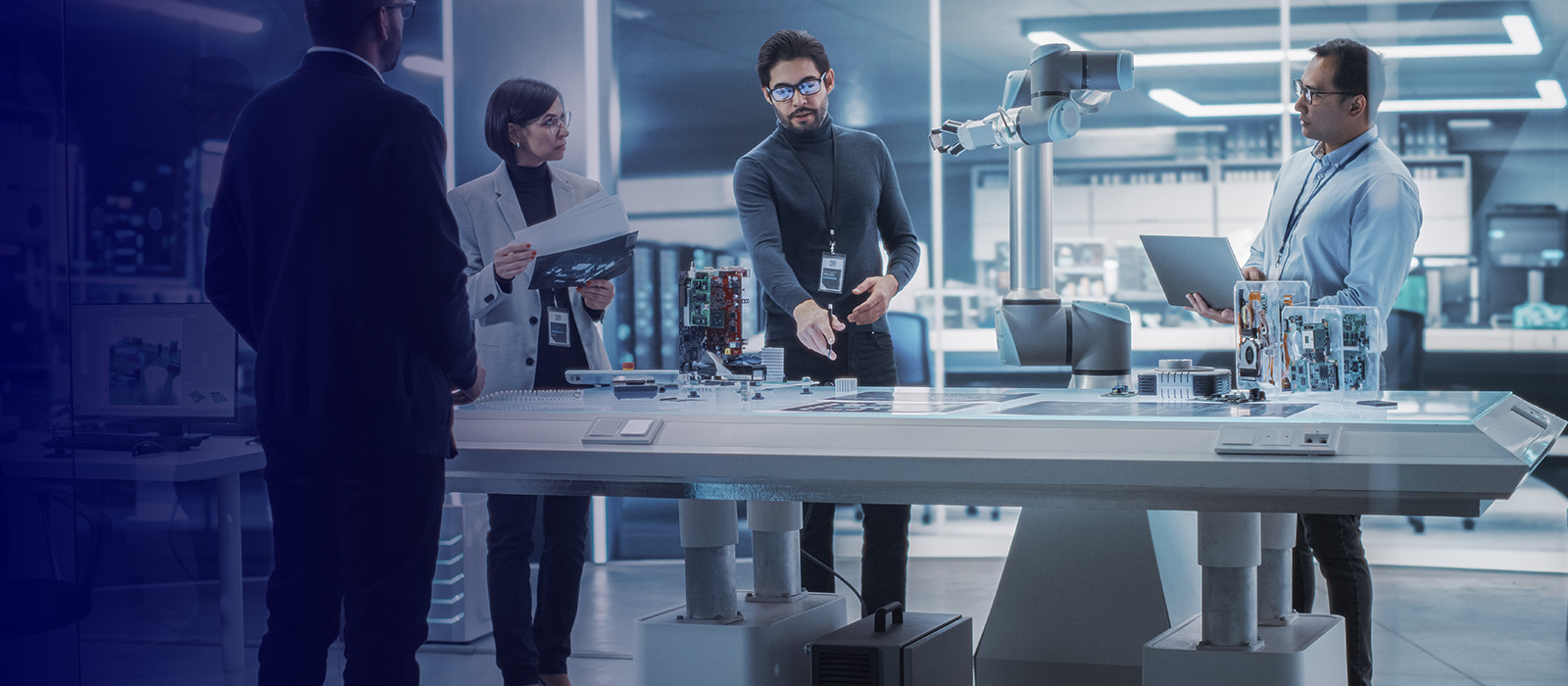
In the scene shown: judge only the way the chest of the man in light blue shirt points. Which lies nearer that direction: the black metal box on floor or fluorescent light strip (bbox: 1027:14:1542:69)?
the black metal box on floor

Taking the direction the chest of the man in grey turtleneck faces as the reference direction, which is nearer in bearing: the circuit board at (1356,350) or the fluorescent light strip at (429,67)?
the circuit board

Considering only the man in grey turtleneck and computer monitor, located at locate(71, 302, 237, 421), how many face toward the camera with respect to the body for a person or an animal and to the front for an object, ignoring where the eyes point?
2

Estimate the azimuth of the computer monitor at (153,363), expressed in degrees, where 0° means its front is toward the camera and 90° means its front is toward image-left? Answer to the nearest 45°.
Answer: approximately 0°

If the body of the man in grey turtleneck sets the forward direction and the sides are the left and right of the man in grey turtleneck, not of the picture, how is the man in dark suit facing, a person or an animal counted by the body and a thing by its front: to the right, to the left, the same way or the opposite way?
the opposite way

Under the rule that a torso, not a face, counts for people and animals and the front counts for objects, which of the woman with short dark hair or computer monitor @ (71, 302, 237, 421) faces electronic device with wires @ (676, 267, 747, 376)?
the woman with short dark hair

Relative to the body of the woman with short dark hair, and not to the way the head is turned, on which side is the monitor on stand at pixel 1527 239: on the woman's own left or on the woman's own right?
on the woman's own left

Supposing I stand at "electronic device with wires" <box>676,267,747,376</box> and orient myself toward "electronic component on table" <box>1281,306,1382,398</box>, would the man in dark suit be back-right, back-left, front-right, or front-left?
back-right

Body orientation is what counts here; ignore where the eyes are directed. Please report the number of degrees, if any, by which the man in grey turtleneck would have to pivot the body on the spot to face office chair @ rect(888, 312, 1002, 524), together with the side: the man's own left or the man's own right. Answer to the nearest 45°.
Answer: approximately 180°

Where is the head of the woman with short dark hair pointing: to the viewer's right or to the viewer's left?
to the viewer's right

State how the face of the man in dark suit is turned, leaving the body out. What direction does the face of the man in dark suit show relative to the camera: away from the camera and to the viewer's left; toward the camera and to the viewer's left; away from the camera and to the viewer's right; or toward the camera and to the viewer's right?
away from the camera and to the viewer's right

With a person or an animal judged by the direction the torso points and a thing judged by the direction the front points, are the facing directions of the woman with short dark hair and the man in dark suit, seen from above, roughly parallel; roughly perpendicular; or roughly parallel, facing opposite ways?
roughly perpendicular
